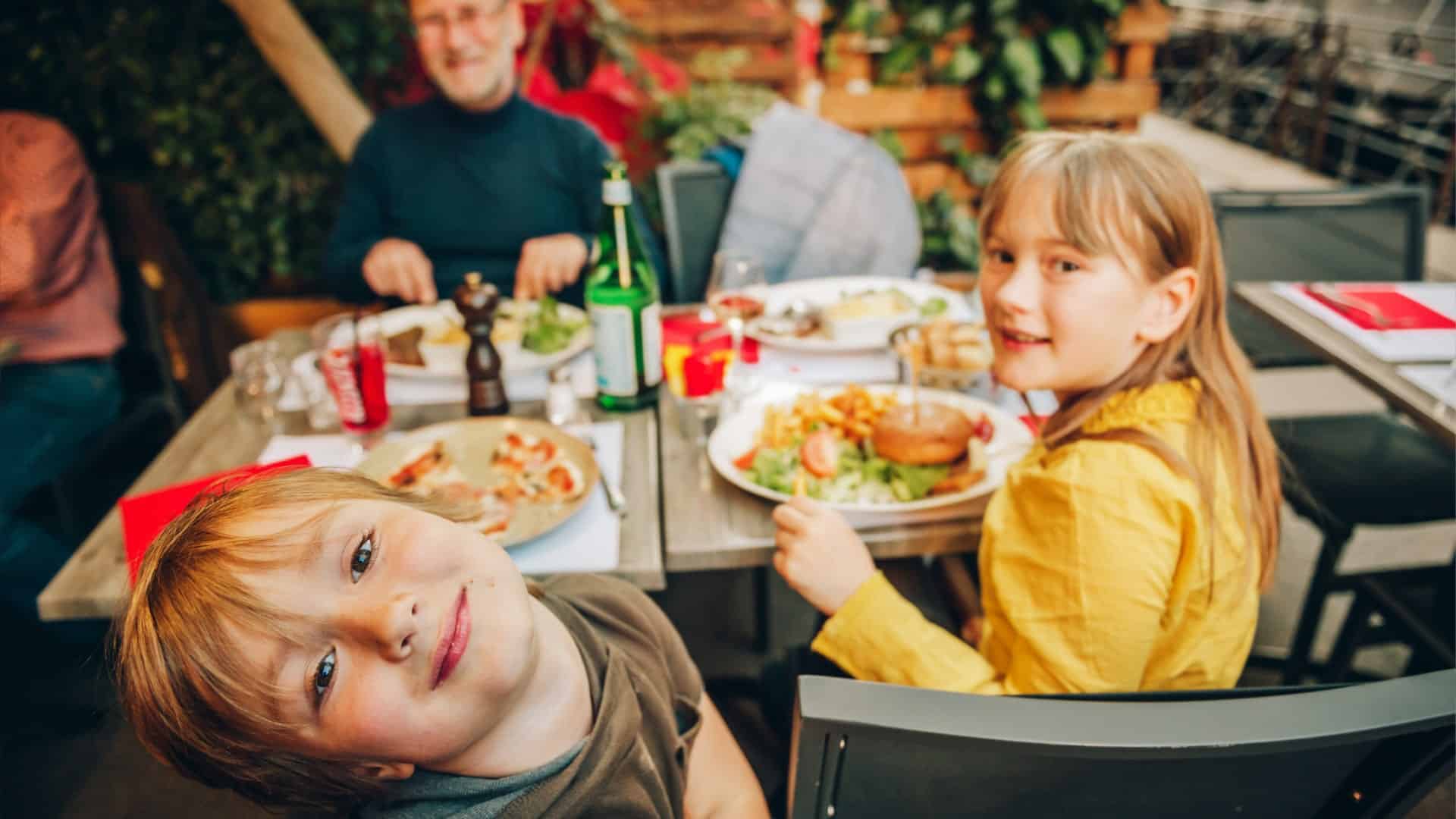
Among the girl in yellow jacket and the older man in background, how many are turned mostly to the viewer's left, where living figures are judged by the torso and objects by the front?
1

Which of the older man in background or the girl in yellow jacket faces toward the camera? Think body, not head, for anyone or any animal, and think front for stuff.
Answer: the older man in background

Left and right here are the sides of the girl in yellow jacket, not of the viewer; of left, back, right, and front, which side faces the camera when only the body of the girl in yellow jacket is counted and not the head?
left

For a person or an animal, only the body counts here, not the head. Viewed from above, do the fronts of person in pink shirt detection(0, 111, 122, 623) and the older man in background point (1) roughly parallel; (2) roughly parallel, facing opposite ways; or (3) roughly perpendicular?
roughly perpendicular

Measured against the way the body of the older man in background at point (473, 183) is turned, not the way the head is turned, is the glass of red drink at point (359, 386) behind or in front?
in front

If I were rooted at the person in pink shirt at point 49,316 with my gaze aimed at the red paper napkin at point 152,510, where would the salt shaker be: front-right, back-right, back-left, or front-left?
front-left

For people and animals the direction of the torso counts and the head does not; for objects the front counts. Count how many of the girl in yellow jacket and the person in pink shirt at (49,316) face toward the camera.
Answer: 0

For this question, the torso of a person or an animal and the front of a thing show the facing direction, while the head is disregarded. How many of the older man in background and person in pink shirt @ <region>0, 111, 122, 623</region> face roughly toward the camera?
1

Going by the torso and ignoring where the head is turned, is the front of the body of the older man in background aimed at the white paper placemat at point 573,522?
yes

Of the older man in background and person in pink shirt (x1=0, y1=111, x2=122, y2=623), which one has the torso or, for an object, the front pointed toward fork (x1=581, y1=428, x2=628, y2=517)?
the older man in background

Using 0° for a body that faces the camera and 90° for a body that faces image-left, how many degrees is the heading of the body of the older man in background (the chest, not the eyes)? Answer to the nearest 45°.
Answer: approximately 0°
